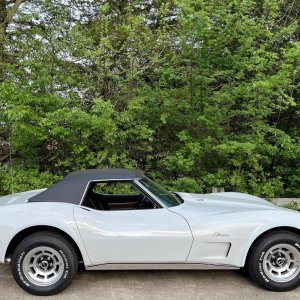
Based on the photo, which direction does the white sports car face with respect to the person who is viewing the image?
facing to the right of the viewer
